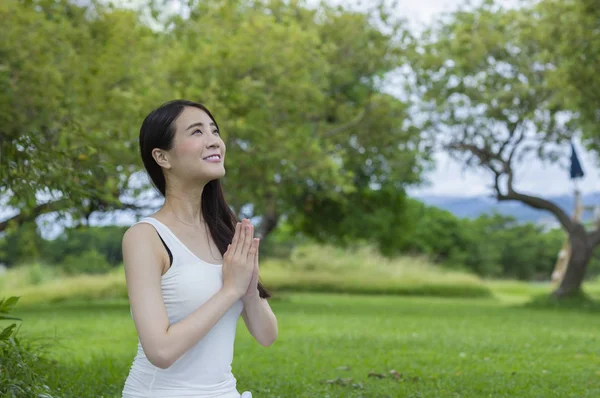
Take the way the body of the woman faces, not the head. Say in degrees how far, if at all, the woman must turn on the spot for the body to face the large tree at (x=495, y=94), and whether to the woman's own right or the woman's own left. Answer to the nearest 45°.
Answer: approximately 135° to the woman's own left

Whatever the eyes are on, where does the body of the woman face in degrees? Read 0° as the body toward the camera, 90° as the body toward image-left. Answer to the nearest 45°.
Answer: approximately 315°

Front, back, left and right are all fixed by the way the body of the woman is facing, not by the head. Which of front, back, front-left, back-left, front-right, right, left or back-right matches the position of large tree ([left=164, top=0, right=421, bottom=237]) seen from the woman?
back-left

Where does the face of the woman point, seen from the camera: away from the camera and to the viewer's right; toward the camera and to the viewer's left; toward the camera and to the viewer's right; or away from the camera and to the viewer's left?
toward the camera and to the viewer's right

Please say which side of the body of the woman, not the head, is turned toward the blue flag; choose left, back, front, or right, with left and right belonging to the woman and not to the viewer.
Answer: left
